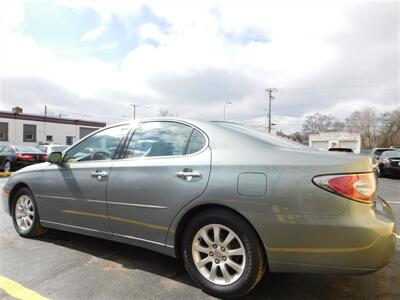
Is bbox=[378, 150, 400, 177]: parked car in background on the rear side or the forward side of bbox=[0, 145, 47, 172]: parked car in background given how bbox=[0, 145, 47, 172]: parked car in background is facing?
on the rear side

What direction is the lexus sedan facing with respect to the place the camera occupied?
facing away from the viewer and to the left of the viewer

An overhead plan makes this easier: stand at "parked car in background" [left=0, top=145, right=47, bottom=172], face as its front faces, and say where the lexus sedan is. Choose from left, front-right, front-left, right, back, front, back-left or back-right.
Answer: back-left

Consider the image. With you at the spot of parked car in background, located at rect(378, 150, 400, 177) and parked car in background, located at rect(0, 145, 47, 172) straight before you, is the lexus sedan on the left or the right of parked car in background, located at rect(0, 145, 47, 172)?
left

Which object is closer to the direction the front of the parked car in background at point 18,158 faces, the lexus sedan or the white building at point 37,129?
the white building

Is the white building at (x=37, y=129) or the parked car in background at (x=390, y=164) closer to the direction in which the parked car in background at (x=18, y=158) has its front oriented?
the white building

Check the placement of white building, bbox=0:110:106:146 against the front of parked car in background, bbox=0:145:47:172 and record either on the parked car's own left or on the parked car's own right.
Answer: on the parked car's own right

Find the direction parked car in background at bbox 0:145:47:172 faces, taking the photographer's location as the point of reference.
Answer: facing away from the viewer and to the left of the viewer

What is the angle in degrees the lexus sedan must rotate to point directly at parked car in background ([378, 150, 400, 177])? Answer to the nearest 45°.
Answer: approximately 90° to its right
